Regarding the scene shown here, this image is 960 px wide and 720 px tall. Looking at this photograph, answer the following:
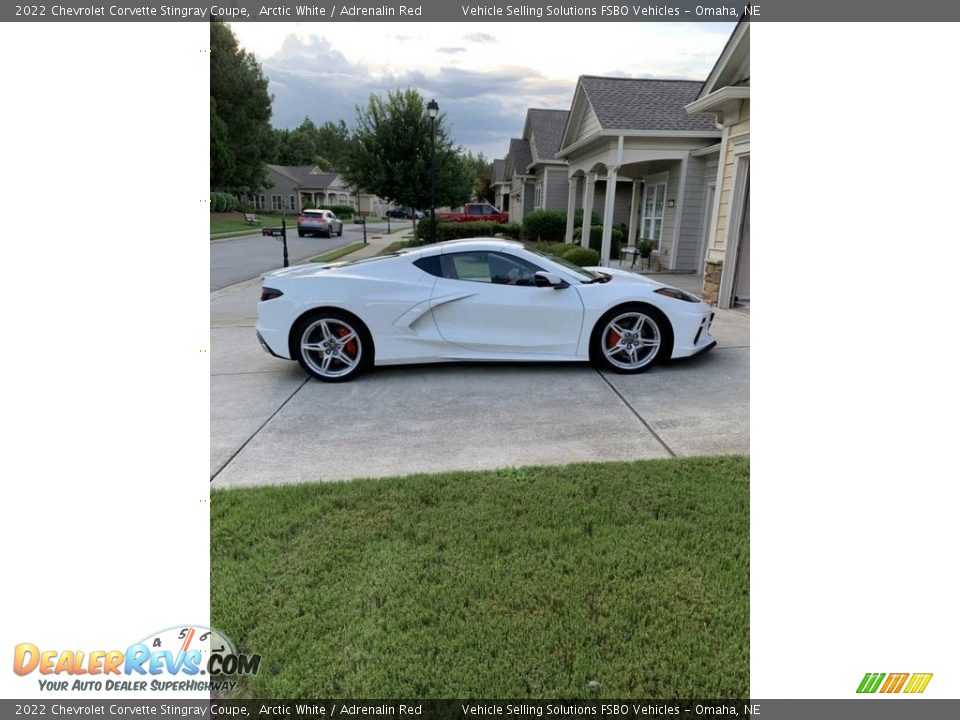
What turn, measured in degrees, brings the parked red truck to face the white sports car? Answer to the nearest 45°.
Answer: approximately 90° to its right

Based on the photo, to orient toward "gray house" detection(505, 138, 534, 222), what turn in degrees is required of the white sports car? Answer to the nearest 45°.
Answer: approximately 90° to its left

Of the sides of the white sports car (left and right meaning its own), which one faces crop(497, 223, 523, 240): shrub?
left

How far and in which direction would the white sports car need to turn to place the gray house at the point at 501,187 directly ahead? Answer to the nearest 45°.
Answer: approximately 90° to its left

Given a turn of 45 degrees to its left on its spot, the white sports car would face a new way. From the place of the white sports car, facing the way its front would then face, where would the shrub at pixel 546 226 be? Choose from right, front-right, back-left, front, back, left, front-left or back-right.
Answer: front-left

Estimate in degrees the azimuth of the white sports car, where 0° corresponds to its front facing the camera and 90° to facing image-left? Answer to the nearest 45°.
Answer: approximately 270°

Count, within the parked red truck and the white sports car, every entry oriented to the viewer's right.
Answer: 2

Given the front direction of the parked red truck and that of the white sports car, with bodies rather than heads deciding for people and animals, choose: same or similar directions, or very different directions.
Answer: same or similar directions

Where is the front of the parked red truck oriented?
to the viewer's right
